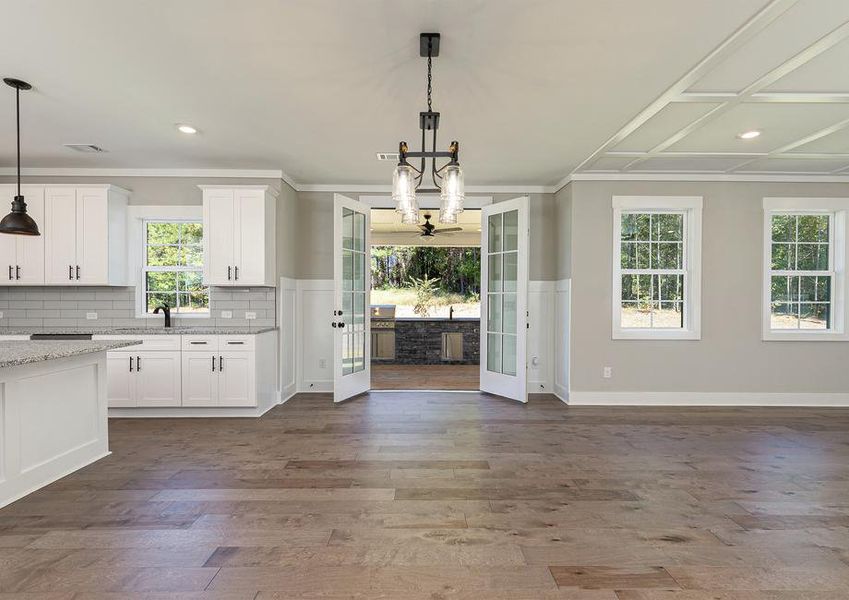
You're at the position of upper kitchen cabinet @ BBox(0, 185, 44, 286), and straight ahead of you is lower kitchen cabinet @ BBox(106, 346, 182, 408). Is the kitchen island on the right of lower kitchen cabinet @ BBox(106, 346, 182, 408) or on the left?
right

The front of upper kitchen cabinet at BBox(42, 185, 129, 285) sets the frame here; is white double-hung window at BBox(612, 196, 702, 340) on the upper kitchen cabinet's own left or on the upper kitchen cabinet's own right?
on the upper kitchen cabinet's own left

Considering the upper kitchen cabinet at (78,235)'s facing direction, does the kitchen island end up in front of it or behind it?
in front

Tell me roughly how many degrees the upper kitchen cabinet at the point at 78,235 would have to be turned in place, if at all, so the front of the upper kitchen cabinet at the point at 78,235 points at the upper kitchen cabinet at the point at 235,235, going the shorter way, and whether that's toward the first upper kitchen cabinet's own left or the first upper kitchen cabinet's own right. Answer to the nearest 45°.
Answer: approximately 90° to the first upper kitchen cabinet's own left

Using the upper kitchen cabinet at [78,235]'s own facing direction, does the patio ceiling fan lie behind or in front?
behind

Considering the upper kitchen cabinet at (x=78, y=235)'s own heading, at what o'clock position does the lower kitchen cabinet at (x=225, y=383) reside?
The lower kitchen cabinet is roughly at 9 o'clock from the upper kitchen cabinet.

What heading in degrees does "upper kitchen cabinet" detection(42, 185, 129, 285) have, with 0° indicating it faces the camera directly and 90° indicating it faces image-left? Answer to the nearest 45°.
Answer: approximately 45°

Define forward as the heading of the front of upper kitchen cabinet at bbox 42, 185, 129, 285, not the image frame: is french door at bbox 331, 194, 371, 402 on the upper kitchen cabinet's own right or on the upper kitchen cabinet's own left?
on the upper kitchen cabinet's own left
